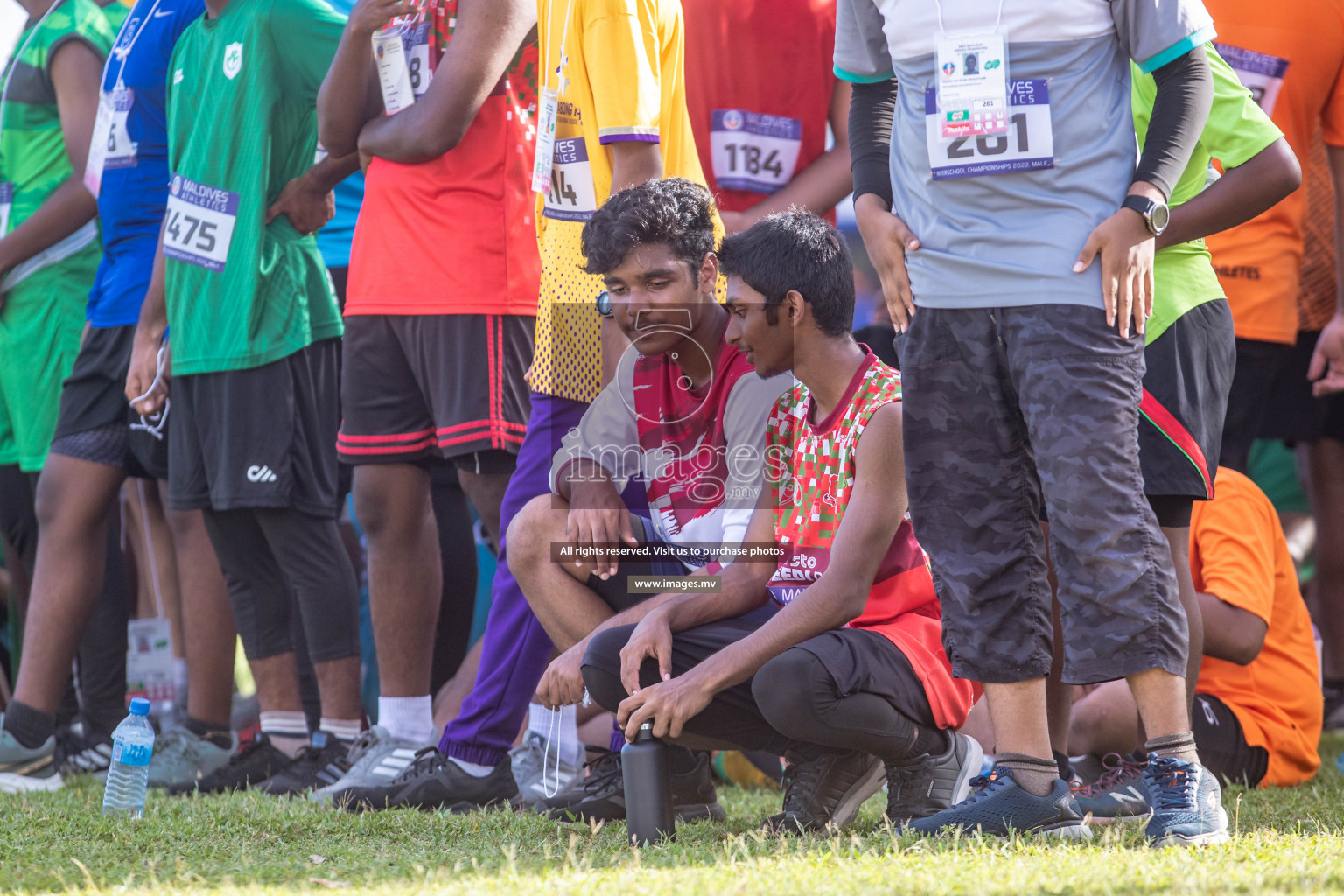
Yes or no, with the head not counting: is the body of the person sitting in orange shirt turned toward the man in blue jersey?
yes

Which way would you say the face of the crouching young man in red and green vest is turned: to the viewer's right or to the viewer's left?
to the viewer's left

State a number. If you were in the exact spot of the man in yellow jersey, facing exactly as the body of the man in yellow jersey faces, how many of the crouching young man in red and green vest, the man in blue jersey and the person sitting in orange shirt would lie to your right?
1

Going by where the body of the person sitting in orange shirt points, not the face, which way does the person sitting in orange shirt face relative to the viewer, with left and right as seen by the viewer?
facing to the left of the viewer

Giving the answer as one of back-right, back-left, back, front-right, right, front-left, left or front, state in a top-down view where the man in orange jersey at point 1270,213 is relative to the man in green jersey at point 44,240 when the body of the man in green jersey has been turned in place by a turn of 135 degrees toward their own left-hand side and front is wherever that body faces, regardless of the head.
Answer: front-right

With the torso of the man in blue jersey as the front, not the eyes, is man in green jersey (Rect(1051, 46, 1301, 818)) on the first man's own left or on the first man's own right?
on the first man's own left

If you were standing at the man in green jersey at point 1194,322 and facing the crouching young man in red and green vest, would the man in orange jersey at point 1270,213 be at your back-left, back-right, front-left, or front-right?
back-right

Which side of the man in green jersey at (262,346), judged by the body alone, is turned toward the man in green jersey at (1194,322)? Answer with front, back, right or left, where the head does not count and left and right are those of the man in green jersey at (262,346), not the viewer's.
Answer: left

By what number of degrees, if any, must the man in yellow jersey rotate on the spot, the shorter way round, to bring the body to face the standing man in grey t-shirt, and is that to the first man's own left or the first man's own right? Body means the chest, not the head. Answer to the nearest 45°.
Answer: approximately 90° to the first man's own left
